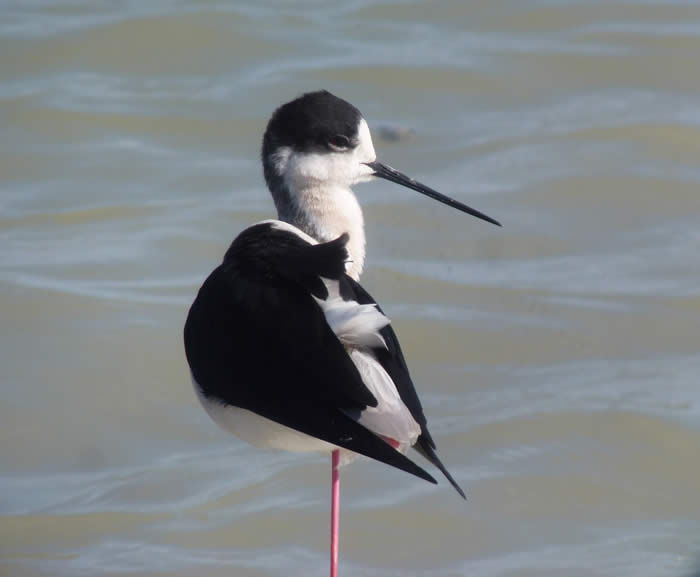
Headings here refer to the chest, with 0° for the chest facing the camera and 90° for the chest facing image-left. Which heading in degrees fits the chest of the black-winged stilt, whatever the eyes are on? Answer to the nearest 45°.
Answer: approximately 135°
